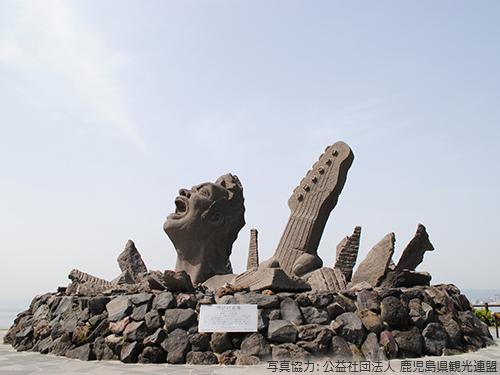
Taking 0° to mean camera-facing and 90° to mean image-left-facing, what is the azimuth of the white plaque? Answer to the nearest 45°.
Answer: approximately 0°

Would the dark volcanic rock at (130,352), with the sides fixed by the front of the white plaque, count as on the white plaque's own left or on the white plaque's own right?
on the white plaque's own right

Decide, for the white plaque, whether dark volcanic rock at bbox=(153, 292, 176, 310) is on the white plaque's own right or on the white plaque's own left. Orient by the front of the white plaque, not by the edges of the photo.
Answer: on the white plaque's own right

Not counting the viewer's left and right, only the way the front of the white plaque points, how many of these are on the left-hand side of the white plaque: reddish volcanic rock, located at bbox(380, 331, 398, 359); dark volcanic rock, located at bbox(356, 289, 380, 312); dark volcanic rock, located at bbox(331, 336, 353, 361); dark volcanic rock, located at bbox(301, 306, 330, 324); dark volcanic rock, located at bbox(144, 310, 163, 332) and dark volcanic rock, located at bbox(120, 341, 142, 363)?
4

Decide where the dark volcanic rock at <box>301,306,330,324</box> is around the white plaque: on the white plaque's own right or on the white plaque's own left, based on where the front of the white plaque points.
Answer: on the white plaque's own left

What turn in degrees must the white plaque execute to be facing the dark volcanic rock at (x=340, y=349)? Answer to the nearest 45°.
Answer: approximately 90° to its left

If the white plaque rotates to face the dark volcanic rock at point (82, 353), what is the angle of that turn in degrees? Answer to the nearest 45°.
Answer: approximately 90° to its right

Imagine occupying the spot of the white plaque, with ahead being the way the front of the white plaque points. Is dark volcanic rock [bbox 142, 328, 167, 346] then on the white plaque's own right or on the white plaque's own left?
on the white plaque's own right

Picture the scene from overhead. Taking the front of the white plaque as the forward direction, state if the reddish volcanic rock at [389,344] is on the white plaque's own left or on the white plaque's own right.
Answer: on the white plaque's own left

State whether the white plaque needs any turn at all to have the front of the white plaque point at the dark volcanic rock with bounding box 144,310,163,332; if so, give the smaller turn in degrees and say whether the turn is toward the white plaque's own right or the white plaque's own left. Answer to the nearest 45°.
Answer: approximately 90° to the white plaque's own right

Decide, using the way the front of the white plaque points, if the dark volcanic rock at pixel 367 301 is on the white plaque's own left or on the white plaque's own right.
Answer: on the white plaque's own left

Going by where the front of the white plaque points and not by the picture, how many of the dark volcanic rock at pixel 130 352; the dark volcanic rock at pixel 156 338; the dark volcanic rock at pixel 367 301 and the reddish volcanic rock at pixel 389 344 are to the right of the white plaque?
2
